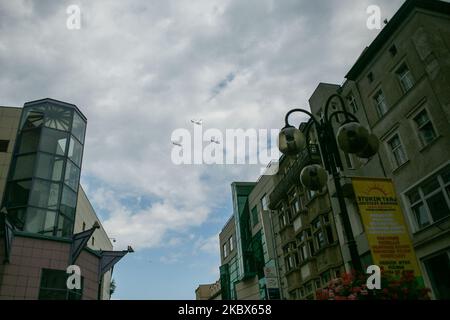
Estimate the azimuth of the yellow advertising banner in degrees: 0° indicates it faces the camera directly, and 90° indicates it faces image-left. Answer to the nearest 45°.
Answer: approximately 0°
